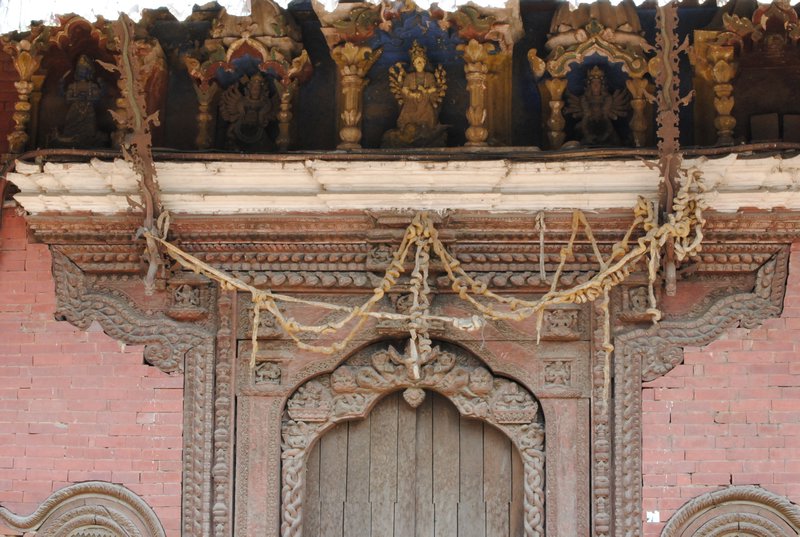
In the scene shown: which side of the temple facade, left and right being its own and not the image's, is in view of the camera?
front
